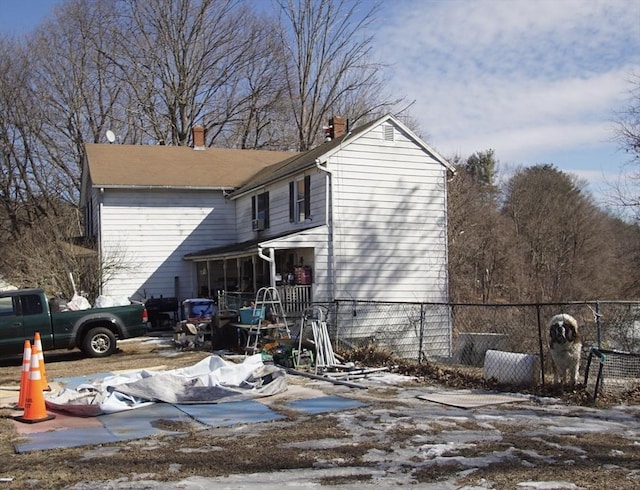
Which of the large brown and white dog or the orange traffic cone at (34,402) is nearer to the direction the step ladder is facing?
the orange traffic cone

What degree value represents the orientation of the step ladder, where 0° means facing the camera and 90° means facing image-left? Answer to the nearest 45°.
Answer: approximately 45°

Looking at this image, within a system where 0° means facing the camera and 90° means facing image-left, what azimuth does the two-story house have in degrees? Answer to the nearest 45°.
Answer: approximately 45°

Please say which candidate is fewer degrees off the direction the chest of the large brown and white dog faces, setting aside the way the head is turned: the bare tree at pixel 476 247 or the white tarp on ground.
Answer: the white tarp on ground
